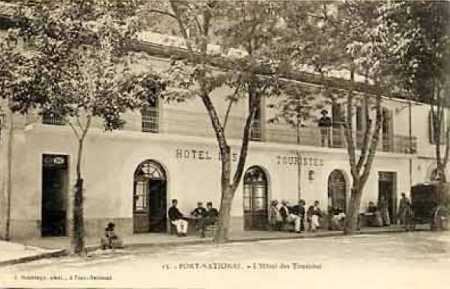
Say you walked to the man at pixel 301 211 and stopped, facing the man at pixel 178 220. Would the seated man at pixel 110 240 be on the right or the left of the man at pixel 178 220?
left

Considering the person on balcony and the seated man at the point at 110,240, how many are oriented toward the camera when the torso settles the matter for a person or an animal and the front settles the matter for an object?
2

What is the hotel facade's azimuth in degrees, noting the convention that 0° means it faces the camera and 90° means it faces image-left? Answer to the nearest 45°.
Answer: approximately 315°

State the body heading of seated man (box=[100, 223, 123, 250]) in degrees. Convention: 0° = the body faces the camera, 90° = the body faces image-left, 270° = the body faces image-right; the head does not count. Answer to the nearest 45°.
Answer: approximately 0°

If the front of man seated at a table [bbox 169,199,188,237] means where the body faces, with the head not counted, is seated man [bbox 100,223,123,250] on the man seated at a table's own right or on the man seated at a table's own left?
on the man seated at a table's own right

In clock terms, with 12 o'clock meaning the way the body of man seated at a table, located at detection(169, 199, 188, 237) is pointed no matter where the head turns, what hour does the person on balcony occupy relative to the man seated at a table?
The person on balcony is roughly at 11 o'clock from the man seated at a table.

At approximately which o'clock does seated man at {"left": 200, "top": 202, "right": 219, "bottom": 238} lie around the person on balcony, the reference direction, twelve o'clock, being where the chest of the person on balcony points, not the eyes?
The seated man is roughly at 3 o'clock from the person on balcony.
